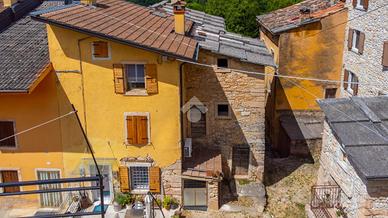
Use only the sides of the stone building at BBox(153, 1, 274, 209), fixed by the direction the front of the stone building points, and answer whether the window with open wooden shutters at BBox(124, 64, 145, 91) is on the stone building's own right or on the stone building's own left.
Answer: on the stone building's own right

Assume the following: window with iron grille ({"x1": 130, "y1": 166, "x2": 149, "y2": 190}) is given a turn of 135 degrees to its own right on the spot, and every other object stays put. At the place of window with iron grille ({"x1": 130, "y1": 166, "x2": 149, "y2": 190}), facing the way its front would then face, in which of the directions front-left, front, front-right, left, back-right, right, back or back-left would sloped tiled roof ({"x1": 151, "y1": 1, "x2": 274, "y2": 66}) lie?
right

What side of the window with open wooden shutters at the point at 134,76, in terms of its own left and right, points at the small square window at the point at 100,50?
right

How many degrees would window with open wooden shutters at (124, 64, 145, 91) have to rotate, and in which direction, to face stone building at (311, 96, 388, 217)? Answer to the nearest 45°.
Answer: approximately 45° to its left

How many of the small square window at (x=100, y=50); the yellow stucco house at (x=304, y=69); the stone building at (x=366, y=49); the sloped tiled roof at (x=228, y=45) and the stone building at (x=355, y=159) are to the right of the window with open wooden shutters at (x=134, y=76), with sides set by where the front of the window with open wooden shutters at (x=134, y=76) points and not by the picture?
1

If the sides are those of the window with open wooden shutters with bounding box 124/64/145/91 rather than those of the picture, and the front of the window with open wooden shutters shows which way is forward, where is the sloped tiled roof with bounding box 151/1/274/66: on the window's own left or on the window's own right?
on the window's own left

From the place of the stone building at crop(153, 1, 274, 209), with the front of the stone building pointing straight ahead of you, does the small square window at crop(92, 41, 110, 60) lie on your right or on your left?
on your right

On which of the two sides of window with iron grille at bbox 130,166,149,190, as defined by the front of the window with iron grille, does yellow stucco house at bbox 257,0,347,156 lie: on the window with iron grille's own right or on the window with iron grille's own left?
on the window with iron grille's own left

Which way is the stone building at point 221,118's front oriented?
toward the camera

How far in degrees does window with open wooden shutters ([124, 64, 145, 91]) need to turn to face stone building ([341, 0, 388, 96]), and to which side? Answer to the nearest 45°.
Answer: approximately 90° to its left

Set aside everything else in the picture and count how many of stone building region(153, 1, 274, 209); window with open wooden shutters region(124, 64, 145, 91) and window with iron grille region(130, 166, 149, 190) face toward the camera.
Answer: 3

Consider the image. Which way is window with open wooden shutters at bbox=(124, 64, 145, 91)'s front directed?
toward the camera

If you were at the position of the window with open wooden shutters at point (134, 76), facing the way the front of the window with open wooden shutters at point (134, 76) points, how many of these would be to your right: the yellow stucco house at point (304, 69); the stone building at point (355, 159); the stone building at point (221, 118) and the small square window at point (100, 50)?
1

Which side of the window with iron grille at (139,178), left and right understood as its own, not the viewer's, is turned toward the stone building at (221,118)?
left

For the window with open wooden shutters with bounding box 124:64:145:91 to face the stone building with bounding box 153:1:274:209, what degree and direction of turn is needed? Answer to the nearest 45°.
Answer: approximately 90° to its left
